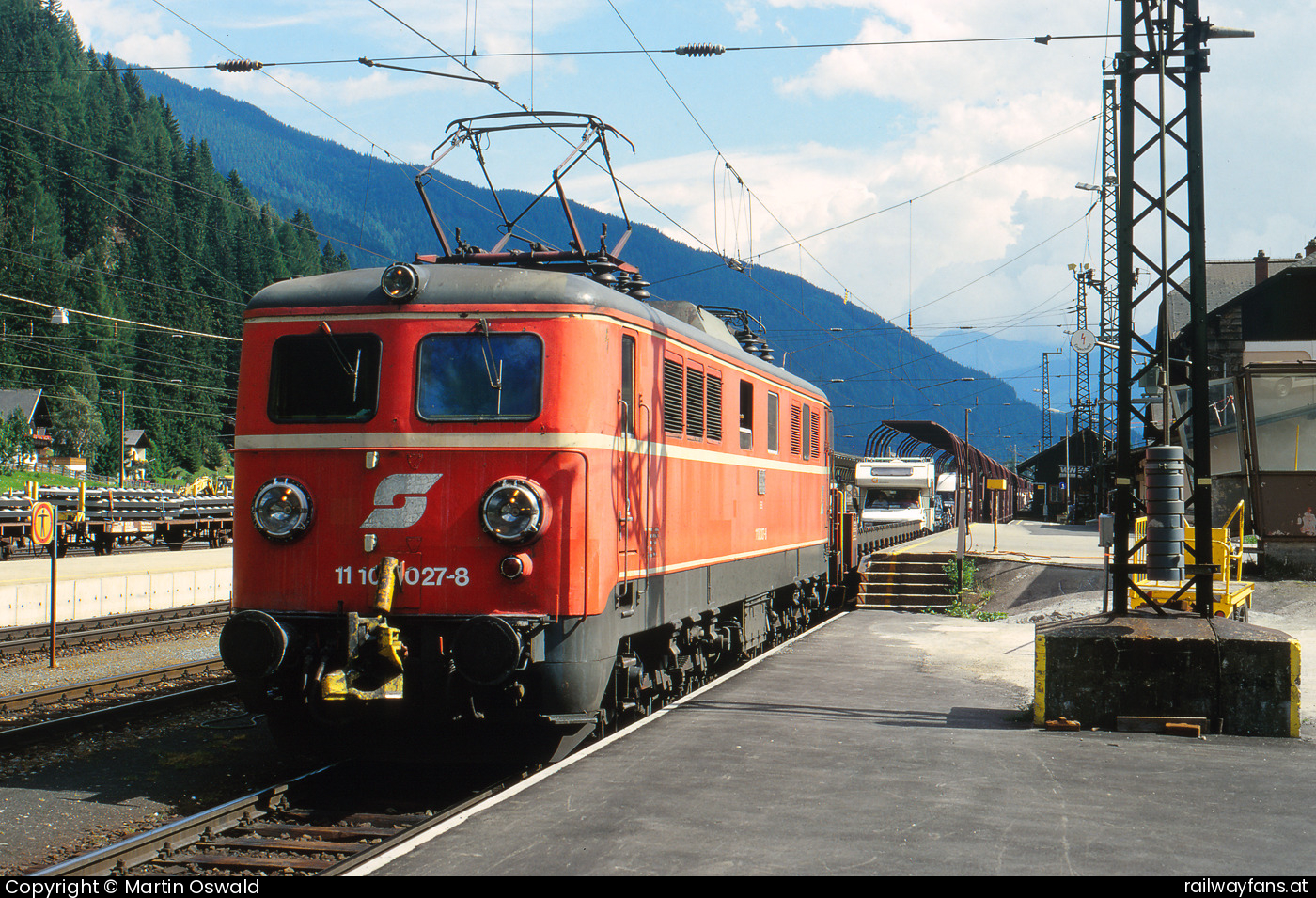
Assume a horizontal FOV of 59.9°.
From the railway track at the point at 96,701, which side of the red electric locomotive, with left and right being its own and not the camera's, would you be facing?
right

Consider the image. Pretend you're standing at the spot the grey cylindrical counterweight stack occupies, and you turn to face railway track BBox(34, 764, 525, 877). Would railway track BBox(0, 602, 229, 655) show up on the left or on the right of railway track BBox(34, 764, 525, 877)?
right

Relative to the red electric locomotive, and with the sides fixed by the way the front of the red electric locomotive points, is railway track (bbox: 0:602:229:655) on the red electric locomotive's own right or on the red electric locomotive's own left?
on the red electric locomotive's own right

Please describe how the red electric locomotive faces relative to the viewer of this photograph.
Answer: facing the viewer and to the left of the viewer
